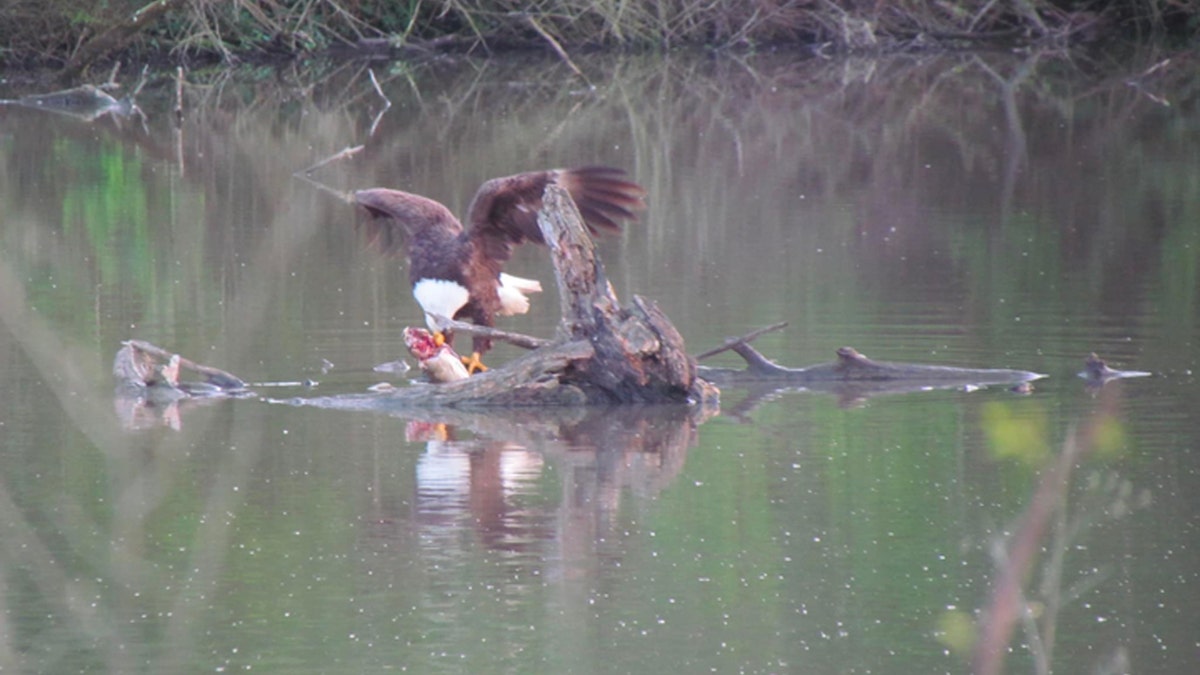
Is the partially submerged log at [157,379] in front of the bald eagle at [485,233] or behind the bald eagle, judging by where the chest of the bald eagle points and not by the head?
in front

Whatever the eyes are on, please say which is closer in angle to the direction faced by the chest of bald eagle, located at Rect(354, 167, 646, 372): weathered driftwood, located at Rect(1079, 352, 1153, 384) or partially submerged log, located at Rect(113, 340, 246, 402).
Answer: the partially submerged log

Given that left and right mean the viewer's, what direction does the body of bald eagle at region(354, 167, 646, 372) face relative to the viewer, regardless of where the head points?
facing the viewer and to the left of the viewer

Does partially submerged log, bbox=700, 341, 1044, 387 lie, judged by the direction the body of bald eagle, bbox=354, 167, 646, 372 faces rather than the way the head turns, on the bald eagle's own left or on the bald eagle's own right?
on the bald eagle's own left

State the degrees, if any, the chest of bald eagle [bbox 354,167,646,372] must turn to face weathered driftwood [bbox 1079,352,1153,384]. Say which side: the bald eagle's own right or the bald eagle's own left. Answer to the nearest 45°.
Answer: approximately 135° to the bald eagle's own left
